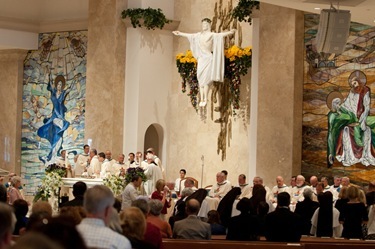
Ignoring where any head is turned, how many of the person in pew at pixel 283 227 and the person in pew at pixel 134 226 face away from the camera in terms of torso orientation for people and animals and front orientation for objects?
2

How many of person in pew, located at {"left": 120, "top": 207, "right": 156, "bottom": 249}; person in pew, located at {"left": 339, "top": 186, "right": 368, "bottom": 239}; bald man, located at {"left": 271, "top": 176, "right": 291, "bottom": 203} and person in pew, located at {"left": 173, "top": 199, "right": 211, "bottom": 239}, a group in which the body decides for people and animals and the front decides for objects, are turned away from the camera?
3

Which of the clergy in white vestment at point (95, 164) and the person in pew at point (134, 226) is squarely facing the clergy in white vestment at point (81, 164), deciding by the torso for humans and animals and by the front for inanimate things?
the person in pew

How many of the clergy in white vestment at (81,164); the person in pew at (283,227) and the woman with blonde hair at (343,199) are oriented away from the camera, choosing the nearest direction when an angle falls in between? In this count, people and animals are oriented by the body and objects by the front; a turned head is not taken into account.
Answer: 2

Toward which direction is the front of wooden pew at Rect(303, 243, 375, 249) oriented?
away from the camera

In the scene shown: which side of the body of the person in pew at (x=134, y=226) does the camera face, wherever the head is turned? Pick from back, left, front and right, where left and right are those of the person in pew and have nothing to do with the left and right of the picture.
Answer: back

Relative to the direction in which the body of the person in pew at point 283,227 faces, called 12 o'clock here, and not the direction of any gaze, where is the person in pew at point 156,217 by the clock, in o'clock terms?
the person in pew at point 156,217 is roughly at 8 o'clock from the person in pew at point 283,227.

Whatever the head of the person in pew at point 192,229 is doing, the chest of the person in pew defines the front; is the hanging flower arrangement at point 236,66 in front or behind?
in front

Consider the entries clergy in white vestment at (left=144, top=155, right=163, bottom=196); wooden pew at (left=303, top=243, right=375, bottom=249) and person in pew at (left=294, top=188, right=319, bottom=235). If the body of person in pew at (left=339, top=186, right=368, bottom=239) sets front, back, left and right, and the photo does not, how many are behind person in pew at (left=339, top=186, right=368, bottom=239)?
1

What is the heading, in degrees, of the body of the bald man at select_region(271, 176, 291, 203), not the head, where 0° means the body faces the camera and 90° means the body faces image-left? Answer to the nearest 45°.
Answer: approximately 45°

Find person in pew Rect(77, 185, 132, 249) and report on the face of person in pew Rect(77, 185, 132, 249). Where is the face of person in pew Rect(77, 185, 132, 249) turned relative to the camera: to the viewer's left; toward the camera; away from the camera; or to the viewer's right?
away from the camera

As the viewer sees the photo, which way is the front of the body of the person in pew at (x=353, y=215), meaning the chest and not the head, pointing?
away from the camera

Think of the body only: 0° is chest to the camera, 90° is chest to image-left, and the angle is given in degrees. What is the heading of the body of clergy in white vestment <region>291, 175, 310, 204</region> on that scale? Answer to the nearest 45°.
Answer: approximately 45°

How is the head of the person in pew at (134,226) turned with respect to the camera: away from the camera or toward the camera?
away from the camera

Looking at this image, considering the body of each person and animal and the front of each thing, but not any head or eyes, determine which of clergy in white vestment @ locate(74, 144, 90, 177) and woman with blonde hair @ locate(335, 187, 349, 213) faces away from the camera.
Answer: the woman with blonde hair

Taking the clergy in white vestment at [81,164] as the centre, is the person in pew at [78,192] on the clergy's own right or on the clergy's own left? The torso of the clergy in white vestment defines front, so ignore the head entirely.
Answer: on the clergy's own right
